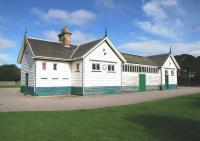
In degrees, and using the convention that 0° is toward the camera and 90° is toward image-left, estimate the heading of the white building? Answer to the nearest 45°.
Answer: approximately 315°
